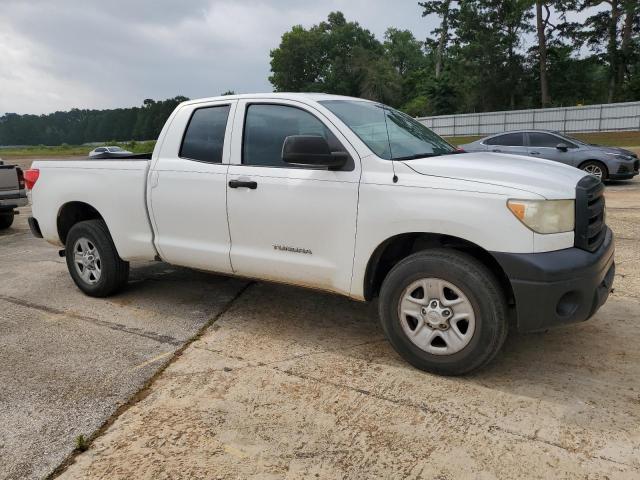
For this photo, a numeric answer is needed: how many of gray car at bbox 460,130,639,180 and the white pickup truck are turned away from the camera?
0

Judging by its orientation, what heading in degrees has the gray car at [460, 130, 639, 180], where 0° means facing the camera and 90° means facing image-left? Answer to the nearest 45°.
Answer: approximately 270°

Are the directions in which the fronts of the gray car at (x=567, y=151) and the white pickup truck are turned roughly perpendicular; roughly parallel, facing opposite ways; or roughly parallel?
roughly parallel

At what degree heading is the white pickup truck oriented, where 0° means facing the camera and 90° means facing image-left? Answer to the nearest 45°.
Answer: approximately 315°

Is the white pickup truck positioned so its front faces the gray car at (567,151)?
no

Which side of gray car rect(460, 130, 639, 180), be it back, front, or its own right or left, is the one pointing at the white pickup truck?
right
